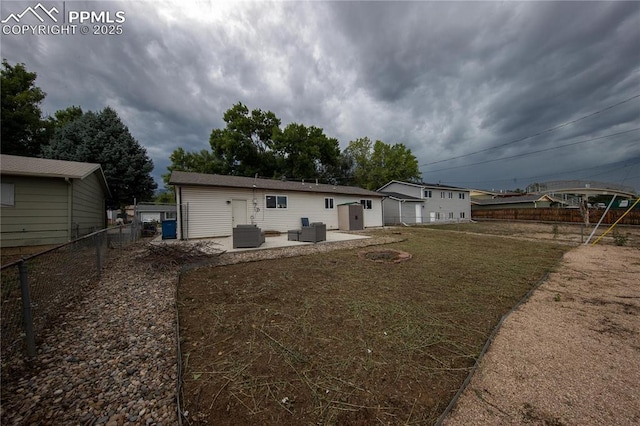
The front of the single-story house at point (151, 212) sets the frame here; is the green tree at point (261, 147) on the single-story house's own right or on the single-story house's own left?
on the single-story house's own left

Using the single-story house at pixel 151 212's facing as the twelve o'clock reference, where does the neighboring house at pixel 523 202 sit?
The neighboring house is roughly at 10 o'clock from the single-story house.

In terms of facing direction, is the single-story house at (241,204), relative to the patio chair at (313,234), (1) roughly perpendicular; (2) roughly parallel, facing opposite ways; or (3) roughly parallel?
roughly parallel

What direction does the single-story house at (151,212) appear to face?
toward the camera

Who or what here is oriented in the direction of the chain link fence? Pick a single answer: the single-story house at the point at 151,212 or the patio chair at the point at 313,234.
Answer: the single-story house

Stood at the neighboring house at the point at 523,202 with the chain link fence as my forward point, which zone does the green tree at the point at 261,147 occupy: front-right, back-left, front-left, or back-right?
front-right

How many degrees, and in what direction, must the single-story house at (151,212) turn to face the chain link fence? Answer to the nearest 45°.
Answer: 0° — it already faces it

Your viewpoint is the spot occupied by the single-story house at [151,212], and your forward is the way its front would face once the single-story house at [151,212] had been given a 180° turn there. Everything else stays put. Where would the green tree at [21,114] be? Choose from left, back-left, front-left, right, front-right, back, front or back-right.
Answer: back-left
